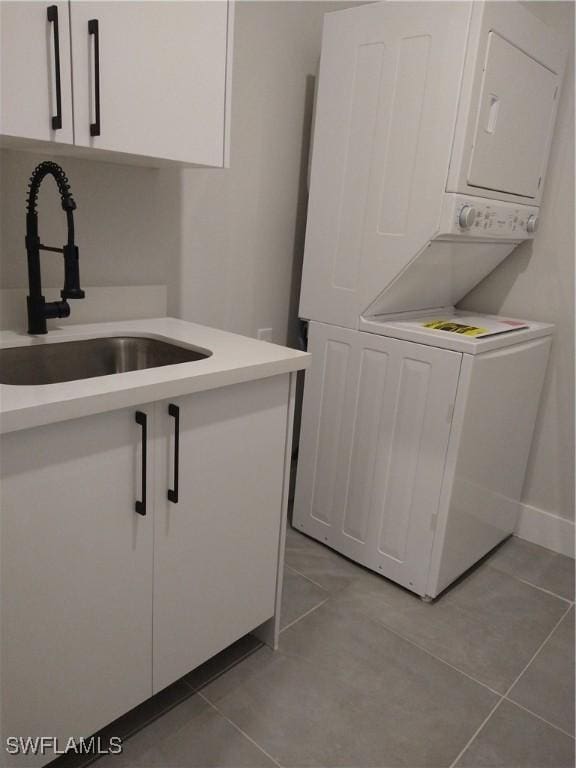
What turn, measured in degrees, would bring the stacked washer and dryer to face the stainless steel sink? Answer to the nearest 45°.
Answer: approximately 90° to its right

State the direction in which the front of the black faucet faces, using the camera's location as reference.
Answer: facing the viewer and to the right of the viewer

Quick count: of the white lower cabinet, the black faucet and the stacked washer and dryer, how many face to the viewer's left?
0

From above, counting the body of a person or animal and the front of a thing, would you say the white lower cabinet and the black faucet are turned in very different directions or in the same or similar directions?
same or similar directions

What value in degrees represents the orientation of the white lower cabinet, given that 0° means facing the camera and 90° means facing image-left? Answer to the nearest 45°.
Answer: approximately 315°

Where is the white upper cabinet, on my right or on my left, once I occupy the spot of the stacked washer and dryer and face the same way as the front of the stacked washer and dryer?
on my right

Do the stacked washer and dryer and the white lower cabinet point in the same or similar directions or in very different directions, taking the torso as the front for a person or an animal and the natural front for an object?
same or similar directions

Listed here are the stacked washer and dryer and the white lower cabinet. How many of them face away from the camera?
0

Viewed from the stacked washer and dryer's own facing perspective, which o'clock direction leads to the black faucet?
The black faucet is roughly at 3 o'clock from the stacked washer and dryer.

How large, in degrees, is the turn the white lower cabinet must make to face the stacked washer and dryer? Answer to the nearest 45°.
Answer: approximately 90° to its left
